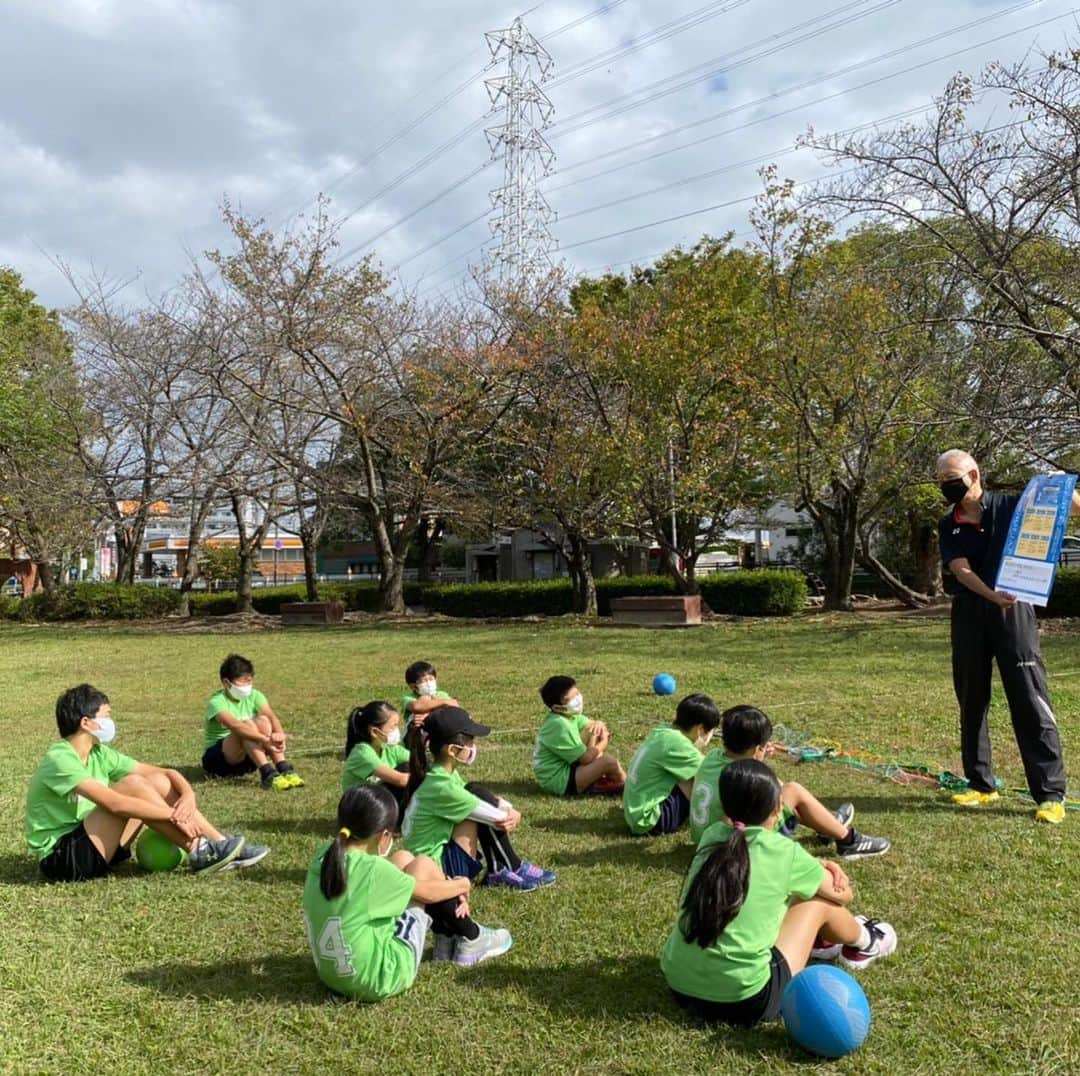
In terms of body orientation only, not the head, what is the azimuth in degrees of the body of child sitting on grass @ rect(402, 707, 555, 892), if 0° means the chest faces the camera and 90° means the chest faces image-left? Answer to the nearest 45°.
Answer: approximately 270°

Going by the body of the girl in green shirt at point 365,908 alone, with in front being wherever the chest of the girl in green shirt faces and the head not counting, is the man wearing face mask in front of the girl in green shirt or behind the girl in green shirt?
in front

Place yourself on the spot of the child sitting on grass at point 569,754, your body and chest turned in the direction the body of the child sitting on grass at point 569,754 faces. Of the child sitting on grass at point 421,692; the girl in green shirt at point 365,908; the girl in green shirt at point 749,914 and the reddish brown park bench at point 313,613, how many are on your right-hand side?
2

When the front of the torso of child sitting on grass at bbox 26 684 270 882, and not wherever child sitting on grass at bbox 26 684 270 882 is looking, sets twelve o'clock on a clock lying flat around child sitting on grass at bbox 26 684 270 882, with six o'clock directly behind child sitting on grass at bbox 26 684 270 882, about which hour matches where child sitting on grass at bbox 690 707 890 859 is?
child sitting on grass at bbox 690 707 890 859 is roughly at 1 o'clock from child sitting on grass at bbox 26 684 270 882.

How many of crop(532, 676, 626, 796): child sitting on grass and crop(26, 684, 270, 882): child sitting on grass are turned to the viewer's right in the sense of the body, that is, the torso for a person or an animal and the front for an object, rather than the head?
2

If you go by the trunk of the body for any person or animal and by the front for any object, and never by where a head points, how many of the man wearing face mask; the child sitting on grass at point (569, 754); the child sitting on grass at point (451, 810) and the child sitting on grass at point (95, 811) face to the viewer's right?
3

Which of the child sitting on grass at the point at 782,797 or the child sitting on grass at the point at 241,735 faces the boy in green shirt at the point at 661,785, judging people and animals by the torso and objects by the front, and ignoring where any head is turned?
the child sitting on grass at the point at 241,735

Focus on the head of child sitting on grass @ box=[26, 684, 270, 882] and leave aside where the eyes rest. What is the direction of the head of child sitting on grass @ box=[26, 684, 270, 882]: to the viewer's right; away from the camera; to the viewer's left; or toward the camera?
to the viewer's right

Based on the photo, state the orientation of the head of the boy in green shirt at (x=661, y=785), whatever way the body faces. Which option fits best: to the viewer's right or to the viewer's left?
to the viewer's right

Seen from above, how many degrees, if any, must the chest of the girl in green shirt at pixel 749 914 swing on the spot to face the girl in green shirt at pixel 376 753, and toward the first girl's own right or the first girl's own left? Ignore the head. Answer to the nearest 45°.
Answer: approximately 90° to the first girl's own left

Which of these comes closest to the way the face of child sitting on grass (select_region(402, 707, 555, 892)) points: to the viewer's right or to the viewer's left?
to the viewer's right

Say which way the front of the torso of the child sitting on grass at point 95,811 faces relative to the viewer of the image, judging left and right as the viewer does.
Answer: facing to the right of the viewer

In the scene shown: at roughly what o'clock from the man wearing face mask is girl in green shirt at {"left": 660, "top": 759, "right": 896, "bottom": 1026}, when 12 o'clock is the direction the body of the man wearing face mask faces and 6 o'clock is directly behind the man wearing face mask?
The girl in green shirt is roughly at 11 o'clock from the man wearing face mask.

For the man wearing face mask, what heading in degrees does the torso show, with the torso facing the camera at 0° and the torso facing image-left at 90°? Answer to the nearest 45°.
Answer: approximately 45°

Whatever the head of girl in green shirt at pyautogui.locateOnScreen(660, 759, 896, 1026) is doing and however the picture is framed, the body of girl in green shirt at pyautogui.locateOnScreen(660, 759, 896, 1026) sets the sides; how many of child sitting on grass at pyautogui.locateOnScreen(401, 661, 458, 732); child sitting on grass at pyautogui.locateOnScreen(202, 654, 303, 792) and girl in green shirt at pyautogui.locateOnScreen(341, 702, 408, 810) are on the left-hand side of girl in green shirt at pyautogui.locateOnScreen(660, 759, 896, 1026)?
3

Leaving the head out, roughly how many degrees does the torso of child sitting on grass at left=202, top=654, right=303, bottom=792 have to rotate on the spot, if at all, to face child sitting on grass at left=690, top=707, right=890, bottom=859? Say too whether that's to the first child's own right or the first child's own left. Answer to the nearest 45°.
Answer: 0° — they already face them

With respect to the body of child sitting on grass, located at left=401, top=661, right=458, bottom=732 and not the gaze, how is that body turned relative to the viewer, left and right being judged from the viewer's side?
facing the viewer and to the right of the viewer
